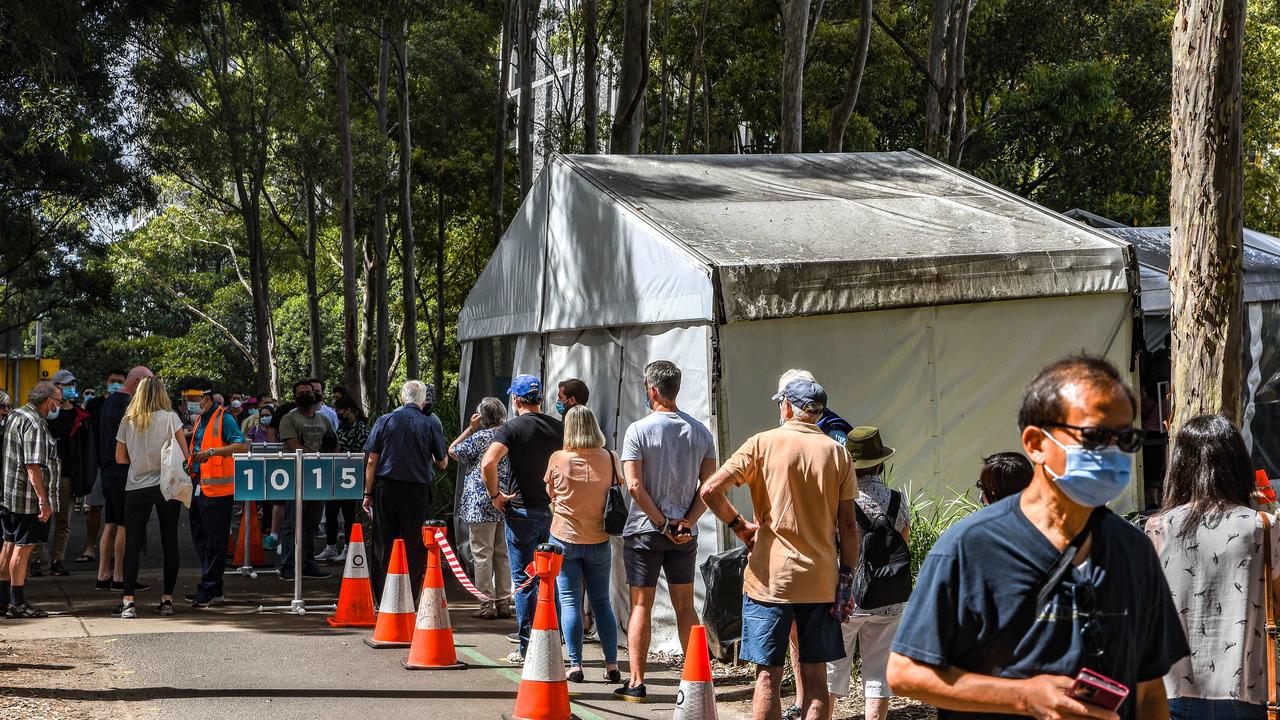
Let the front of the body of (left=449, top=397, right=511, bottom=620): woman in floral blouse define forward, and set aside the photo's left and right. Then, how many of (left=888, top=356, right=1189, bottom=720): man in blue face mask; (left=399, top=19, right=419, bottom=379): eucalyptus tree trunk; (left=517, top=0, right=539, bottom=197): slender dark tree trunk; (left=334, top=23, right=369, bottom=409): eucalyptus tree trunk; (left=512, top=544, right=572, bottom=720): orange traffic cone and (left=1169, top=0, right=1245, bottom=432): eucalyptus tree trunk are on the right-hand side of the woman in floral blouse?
3

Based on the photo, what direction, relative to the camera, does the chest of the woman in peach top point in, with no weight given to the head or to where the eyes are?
away from the camera

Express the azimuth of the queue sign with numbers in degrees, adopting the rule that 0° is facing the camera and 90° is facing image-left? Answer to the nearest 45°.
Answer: approximately 0°

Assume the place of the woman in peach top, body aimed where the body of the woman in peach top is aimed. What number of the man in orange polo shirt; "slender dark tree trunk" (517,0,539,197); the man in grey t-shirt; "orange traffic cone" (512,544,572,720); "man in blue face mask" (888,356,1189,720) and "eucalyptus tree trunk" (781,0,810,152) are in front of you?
2

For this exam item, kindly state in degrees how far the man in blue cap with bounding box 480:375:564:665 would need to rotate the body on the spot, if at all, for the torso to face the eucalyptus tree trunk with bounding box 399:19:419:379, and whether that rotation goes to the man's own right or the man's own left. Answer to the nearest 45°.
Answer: approximately 45° to the man's own right

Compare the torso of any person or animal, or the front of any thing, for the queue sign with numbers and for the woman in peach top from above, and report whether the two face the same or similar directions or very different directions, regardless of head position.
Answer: very different directions

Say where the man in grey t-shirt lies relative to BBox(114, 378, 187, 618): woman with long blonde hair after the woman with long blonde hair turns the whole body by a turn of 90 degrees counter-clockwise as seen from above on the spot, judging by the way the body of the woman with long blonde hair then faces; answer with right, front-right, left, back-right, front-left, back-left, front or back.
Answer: back-left

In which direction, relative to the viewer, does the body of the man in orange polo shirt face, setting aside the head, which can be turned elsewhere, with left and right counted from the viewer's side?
facing away from the viewer

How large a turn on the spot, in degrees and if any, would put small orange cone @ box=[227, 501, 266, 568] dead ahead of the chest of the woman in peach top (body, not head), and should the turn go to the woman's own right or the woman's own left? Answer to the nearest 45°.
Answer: approximately 45° to the woman's own left

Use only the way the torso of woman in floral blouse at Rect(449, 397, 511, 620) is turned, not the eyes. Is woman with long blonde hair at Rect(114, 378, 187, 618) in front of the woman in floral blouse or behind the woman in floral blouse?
in front

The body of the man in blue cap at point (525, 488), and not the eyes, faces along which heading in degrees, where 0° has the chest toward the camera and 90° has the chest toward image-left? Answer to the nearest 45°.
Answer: approximately 135°

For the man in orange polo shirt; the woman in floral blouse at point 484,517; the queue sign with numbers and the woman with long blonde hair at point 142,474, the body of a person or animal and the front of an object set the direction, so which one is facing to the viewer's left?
the woman in floral blouse

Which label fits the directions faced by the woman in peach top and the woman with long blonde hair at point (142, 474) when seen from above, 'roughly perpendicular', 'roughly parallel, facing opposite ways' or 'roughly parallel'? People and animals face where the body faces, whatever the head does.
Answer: roughly parallel

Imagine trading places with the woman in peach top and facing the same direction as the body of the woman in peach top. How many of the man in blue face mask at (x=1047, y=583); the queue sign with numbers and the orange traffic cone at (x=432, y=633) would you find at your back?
1

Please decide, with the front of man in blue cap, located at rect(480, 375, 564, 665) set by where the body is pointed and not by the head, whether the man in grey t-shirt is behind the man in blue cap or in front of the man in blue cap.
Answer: behind

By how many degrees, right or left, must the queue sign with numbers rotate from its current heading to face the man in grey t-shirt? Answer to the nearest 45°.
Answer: approximately 45° to its left
